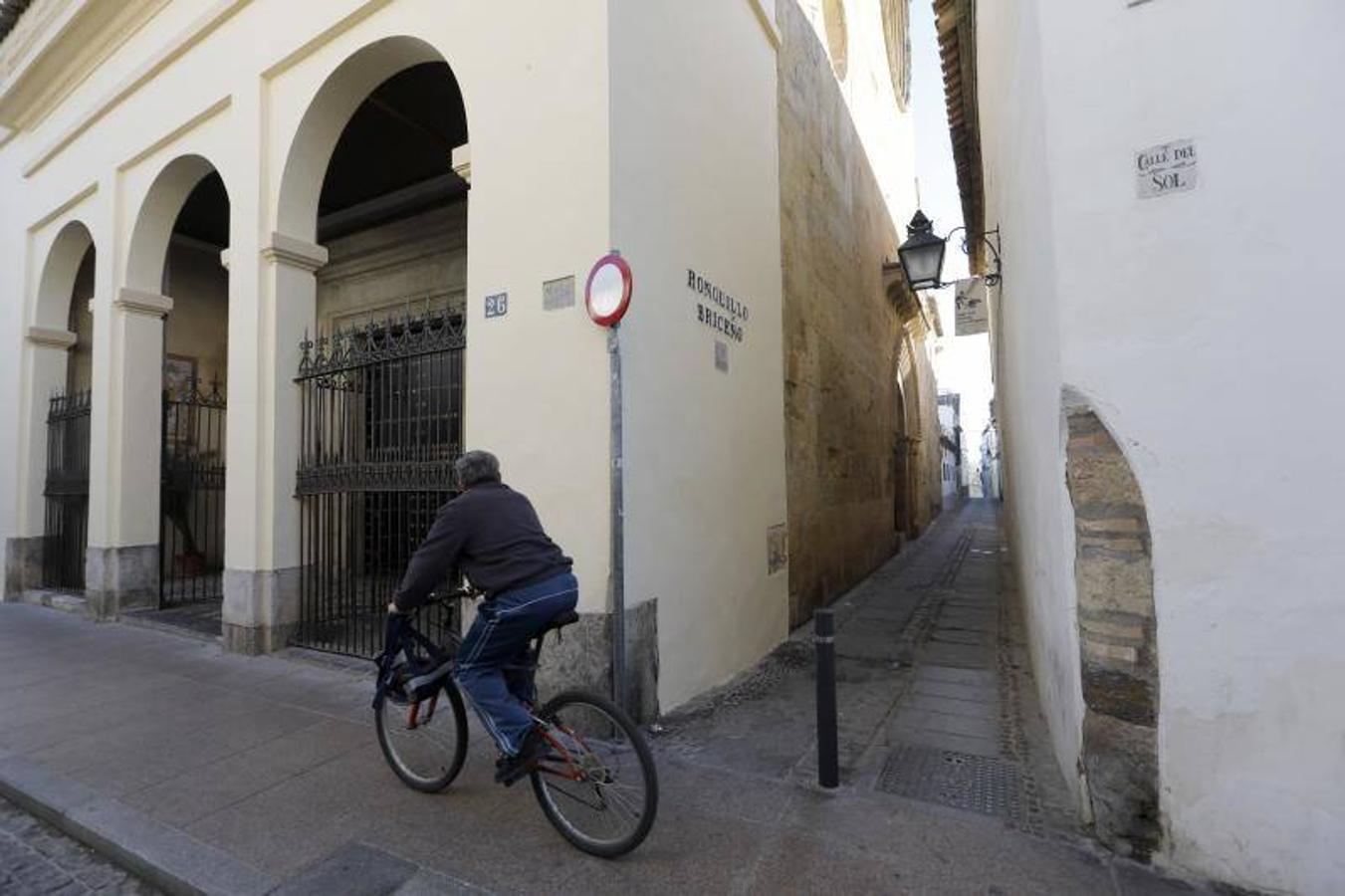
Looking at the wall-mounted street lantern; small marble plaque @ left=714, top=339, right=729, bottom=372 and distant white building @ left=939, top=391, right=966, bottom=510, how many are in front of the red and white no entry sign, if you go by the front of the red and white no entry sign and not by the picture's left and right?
0

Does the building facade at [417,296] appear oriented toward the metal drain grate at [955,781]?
no

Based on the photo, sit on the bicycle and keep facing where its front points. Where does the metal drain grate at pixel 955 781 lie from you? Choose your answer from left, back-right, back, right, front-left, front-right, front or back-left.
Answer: back-right

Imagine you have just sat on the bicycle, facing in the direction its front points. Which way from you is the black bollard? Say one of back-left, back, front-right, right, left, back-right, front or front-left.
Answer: back-right

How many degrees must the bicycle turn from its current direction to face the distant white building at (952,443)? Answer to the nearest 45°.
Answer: approximately 90° to its right

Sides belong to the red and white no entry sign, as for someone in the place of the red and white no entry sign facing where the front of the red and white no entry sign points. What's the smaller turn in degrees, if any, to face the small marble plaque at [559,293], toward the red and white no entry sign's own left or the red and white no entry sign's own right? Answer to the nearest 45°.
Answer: approximately 90° to the red and white no entry sign's own right

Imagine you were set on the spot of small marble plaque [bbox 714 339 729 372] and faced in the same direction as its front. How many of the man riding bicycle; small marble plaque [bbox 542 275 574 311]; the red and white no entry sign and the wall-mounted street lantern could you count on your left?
1

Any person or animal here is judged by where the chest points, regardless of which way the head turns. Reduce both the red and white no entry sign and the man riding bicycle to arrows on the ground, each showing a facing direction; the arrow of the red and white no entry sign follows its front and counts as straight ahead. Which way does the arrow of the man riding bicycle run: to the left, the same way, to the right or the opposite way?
to the right

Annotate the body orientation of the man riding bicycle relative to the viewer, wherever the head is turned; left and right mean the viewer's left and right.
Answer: facing away from the viewer and to the left of the viewer

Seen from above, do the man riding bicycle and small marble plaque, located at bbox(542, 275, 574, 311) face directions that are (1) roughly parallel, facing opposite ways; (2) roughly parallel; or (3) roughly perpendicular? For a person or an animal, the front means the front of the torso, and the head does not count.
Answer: roughly perpendicular

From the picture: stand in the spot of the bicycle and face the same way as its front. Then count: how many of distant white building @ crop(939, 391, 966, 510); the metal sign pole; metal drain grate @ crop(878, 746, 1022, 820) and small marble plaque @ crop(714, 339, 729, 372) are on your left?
0

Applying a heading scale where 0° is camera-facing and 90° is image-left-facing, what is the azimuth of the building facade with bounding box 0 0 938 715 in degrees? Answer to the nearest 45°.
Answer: approximately 45°

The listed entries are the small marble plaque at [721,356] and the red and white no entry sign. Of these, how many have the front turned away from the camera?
0

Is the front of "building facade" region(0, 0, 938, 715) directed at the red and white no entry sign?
no

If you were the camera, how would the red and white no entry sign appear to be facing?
facing the viewer and to the left of the viewer

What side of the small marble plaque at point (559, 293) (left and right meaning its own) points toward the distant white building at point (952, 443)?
back

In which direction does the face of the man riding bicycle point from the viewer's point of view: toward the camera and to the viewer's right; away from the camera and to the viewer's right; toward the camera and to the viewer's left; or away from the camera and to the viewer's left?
away from the camera and to the viewer's left

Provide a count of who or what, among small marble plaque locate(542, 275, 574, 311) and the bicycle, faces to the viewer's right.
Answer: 0
